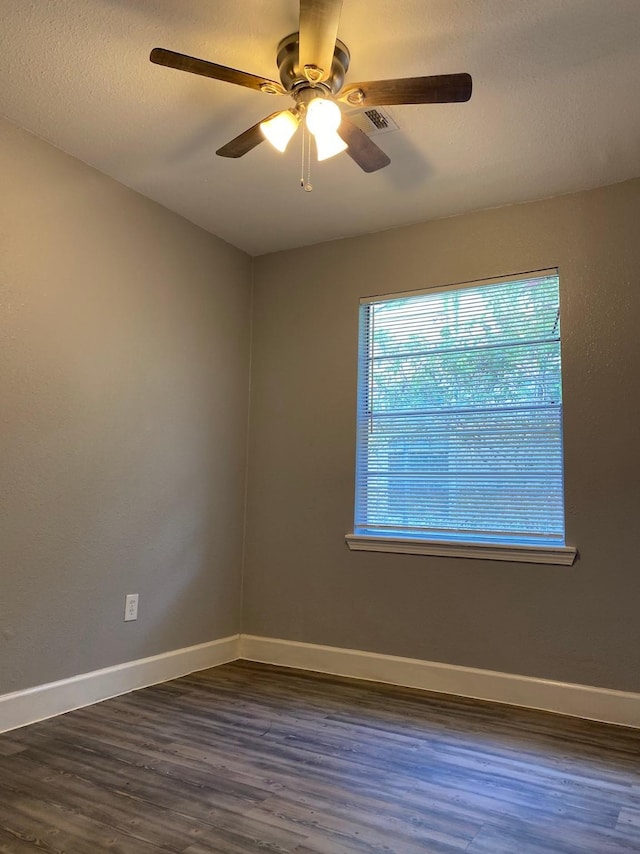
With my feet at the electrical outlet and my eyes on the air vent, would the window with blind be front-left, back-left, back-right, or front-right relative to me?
front-left

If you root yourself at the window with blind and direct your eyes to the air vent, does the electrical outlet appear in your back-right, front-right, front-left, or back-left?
front-right

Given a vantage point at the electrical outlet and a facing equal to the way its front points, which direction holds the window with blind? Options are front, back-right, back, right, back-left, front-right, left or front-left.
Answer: front-left

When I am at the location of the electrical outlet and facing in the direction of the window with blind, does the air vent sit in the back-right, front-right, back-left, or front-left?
front-right

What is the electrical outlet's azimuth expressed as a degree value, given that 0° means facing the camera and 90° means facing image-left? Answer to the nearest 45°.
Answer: approximately 315°
